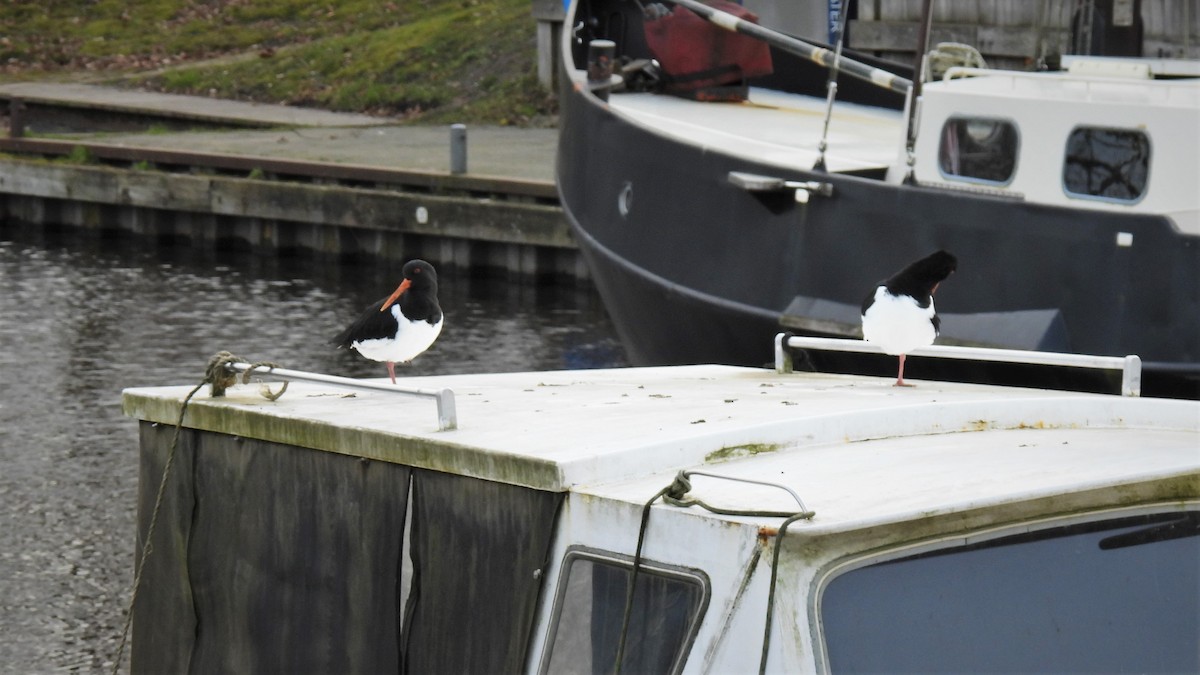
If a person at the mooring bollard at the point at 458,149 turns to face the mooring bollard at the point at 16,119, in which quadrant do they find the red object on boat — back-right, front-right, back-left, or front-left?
back-left

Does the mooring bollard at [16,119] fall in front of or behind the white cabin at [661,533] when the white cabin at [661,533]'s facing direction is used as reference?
behind

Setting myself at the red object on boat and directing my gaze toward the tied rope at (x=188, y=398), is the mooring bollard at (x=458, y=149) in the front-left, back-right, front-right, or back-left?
back-right

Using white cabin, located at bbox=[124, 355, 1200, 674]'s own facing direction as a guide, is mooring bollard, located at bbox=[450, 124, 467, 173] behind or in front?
behind

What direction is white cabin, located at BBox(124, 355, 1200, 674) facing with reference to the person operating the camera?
facing the viewer and to the right of the viewer

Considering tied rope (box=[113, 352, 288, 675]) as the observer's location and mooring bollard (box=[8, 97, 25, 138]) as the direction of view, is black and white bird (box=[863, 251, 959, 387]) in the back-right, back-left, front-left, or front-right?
front-right

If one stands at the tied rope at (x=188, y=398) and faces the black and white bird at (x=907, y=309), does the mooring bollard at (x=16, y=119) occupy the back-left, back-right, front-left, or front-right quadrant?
front-left

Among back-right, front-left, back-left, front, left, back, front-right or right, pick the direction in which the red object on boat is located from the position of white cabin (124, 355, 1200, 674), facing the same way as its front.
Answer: back-left
